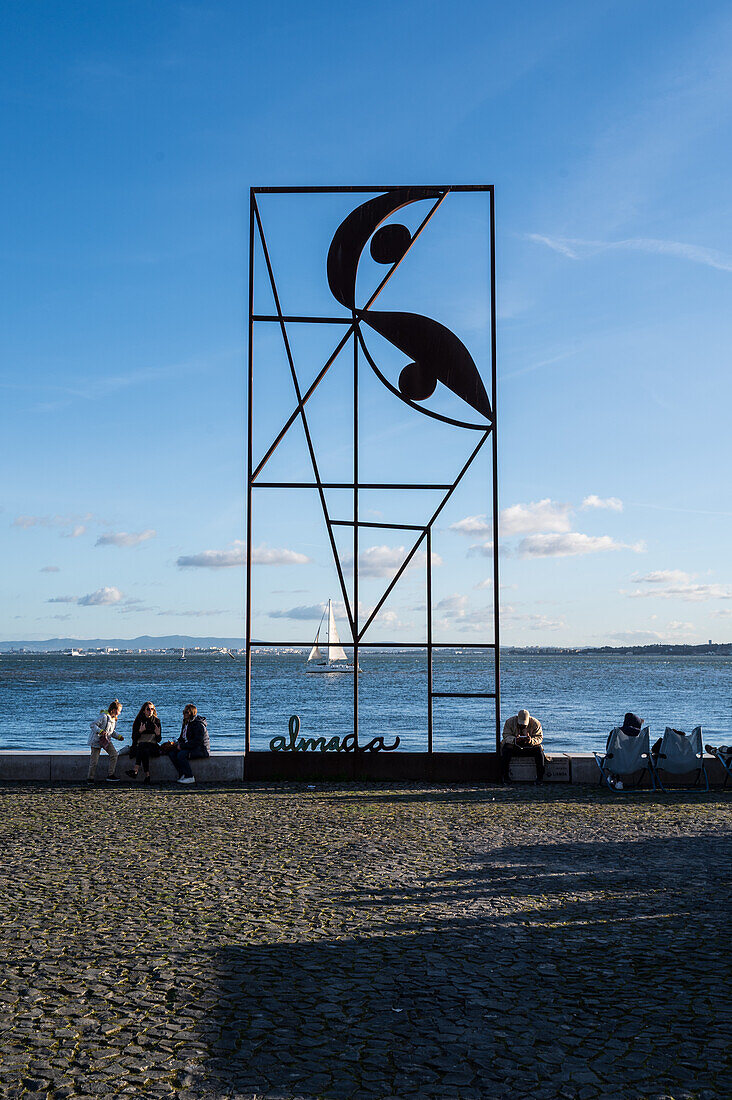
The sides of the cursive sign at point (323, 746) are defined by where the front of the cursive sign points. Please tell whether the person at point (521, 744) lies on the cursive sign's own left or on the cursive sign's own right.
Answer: on the cursive sign's own left

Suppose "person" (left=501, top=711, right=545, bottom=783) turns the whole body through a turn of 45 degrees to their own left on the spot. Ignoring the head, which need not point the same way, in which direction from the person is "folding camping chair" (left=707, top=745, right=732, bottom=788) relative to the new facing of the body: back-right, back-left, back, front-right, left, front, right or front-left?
front-left

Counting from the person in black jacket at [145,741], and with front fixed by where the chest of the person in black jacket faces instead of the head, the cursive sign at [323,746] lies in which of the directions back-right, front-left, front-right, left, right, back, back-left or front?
left

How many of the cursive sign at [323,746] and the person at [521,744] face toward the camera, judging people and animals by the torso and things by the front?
2

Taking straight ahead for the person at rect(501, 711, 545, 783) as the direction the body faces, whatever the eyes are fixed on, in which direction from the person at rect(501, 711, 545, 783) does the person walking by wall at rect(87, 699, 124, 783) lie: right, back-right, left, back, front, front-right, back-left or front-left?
right

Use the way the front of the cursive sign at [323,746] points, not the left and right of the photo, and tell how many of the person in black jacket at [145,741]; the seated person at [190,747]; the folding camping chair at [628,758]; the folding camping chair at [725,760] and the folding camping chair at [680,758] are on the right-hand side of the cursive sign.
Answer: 2

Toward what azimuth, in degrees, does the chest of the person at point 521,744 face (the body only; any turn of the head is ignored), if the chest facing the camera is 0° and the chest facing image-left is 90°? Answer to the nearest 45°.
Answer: approximately 0°

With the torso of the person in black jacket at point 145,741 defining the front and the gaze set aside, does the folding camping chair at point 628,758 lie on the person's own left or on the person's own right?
on the person's own left

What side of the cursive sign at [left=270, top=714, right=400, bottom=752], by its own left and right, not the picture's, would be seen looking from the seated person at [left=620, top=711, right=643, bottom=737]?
left

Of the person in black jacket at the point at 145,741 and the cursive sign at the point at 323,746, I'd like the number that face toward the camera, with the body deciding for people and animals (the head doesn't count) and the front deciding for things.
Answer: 2

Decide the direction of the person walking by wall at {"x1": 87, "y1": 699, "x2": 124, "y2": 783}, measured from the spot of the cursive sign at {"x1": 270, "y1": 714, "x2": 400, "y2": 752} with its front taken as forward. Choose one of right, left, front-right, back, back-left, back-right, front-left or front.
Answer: right

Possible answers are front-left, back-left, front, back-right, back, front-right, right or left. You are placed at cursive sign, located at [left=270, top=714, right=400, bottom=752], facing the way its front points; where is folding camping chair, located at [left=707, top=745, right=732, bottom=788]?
left

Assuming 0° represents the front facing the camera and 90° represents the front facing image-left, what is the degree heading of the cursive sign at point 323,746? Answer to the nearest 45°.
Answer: approximately 0°
